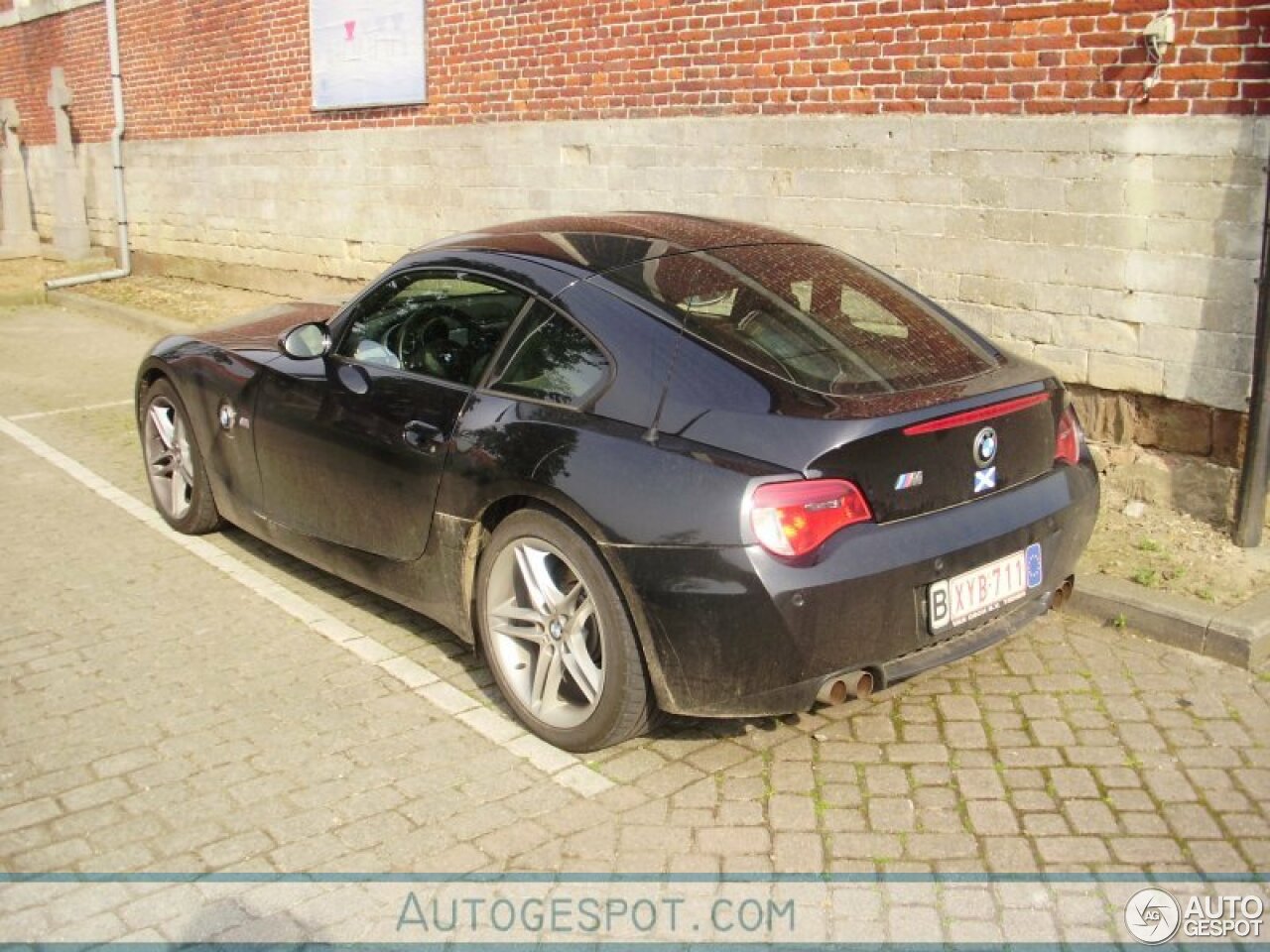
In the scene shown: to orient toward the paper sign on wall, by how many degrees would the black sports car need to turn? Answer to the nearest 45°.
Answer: approximately 45° to its right

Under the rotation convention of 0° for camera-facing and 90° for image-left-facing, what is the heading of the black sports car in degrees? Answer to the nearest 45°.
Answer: approximately 135°

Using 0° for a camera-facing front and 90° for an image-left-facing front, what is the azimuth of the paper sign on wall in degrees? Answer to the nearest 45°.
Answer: approximately 0°

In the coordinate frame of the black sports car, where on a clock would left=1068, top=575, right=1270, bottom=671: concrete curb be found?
The concrete curb is roughly at 4 o'clock from the black sports car.

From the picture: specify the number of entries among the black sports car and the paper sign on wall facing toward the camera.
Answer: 1

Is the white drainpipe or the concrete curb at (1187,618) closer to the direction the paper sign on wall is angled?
the concrete curb

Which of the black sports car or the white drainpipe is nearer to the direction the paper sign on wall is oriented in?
the black sports car
